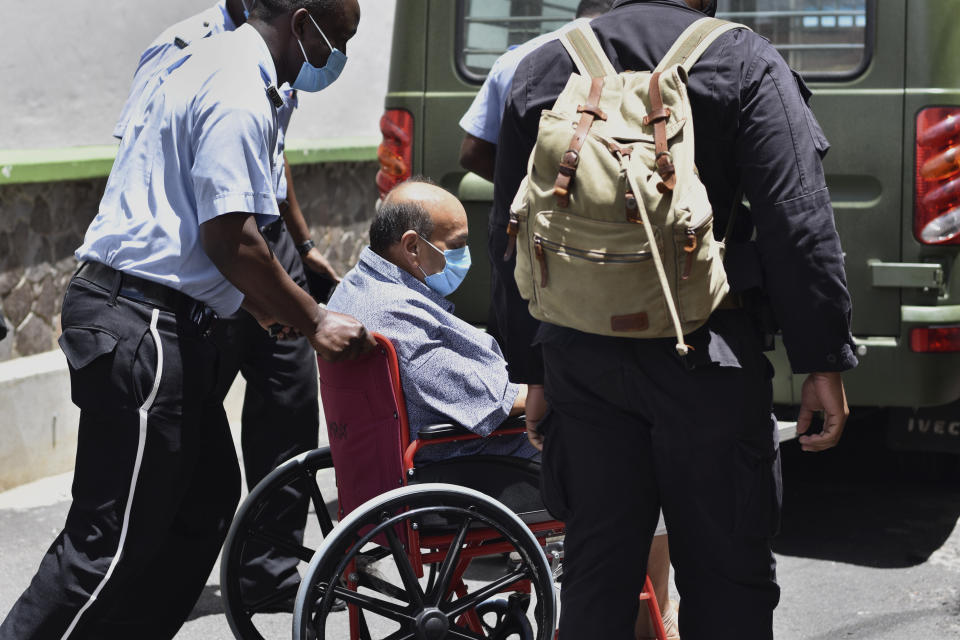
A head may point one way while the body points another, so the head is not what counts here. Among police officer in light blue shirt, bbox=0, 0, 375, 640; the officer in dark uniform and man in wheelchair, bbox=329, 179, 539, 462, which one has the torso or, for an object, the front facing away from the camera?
the officer in dark uniform

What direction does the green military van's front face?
away from the camera

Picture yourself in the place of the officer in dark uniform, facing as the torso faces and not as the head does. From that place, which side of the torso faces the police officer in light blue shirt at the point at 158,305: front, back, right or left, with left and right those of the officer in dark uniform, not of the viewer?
left

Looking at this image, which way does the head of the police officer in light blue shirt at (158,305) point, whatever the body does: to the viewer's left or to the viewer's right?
to the viewer's right

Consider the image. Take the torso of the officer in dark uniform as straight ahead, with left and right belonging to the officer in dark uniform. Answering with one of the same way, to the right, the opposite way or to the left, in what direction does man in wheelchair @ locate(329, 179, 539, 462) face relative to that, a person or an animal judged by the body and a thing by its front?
to the right

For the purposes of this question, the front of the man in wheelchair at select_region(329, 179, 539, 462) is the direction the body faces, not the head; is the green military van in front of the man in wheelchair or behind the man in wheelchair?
in front

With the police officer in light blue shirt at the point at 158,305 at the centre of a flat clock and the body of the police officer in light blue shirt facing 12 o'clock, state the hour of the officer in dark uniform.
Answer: The officer in dark uniform is roughly at 1 o'clock from the police officer in light blue shirt.

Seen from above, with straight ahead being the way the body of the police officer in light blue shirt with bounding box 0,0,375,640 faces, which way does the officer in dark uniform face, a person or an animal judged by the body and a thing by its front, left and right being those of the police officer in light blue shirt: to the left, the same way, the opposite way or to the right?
to the left

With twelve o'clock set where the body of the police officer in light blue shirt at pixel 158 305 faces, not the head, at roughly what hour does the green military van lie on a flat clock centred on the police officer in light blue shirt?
The green military van is roughly at 11 o'clock from the police officer in light blue shirt.

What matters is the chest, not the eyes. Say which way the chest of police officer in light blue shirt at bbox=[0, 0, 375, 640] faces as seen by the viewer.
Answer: to the viewer's right

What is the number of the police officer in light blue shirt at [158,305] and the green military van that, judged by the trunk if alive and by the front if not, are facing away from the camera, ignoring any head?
1

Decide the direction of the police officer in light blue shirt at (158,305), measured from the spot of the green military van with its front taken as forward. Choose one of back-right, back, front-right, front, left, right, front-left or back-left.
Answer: back-left

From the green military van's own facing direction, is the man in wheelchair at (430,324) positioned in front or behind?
behind

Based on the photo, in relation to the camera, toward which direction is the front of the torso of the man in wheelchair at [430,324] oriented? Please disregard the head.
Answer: to the viewer's right

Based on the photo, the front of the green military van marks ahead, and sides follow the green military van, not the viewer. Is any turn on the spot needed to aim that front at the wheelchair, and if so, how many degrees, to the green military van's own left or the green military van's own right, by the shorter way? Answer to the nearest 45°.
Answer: approximately 135° to the green military van's own left

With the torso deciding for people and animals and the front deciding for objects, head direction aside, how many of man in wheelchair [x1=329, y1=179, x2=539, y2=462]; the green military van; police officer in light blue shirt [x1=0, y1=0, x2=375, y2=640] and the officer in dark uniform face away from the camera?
2
